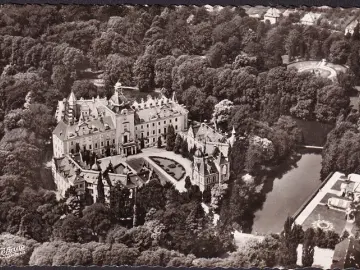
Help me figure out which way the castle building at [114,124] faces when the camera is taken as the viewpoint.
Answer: facing the viewer and to the right of the viewer

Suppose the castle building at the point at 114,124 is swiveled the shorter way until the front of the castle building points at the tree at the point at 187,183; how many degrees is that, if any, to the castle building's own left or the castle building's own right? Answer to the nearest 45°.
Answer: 0° — it already faces it

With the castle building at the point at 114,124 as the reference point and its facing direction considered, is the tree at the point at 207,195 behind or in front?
in front

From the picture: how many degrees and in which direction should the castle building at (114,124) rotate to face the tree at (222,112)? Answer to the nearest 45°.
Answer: approximately 45° to its left
